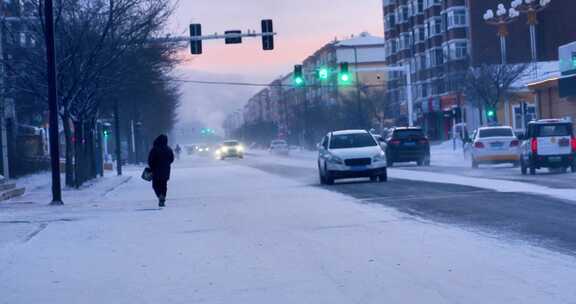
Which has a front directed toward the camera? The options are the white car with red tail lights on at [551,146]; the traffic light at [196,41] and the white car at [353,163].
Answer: the white car at [353,163]

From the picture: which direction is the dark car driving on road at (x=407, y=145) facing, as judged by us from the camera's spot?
facing away from the viewer

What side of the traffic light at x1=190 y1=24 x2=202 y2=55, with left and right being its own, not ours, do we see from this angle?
back

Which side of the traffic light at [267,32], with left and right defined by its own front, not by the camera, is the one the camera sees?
back

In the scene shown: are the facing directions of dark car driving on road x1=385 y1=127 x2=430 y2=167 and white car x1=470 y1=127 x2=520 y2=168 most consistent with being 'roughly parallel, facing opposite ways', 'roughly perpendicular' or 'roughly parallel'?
roughly parallel

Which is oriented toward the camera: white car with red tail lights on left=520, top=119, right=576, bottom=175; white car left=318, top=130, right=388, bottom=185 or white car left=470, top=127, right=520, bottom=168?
white car left=318, top=130, right=388, bottom=185

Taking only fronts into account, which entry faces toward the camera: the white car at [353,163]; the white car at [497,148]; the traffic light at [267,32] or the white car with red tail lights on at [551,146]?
the white car at [353,163]

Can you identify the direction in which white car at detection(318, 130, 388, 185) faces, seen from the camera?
facing the viewer

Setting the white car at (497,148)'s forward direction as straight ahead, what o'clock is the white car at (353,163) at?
the white car at (353,163) is roughly at 7 o'clock from the white car at (497,148).

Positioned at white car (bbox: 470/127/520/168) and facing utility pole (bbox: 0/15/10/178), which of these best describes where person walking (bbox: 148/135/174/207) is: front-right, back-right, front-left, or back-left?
front-left

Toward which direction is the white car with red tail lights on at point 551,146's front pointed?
away from the camera

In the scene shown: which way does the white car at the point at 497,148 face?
away from the camera

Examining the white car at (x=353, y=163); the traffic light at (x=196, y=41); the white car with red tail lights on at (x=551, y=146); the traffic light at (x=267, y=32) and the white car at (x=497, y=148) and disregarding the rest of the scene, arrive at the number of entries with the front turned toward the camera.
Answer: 1
